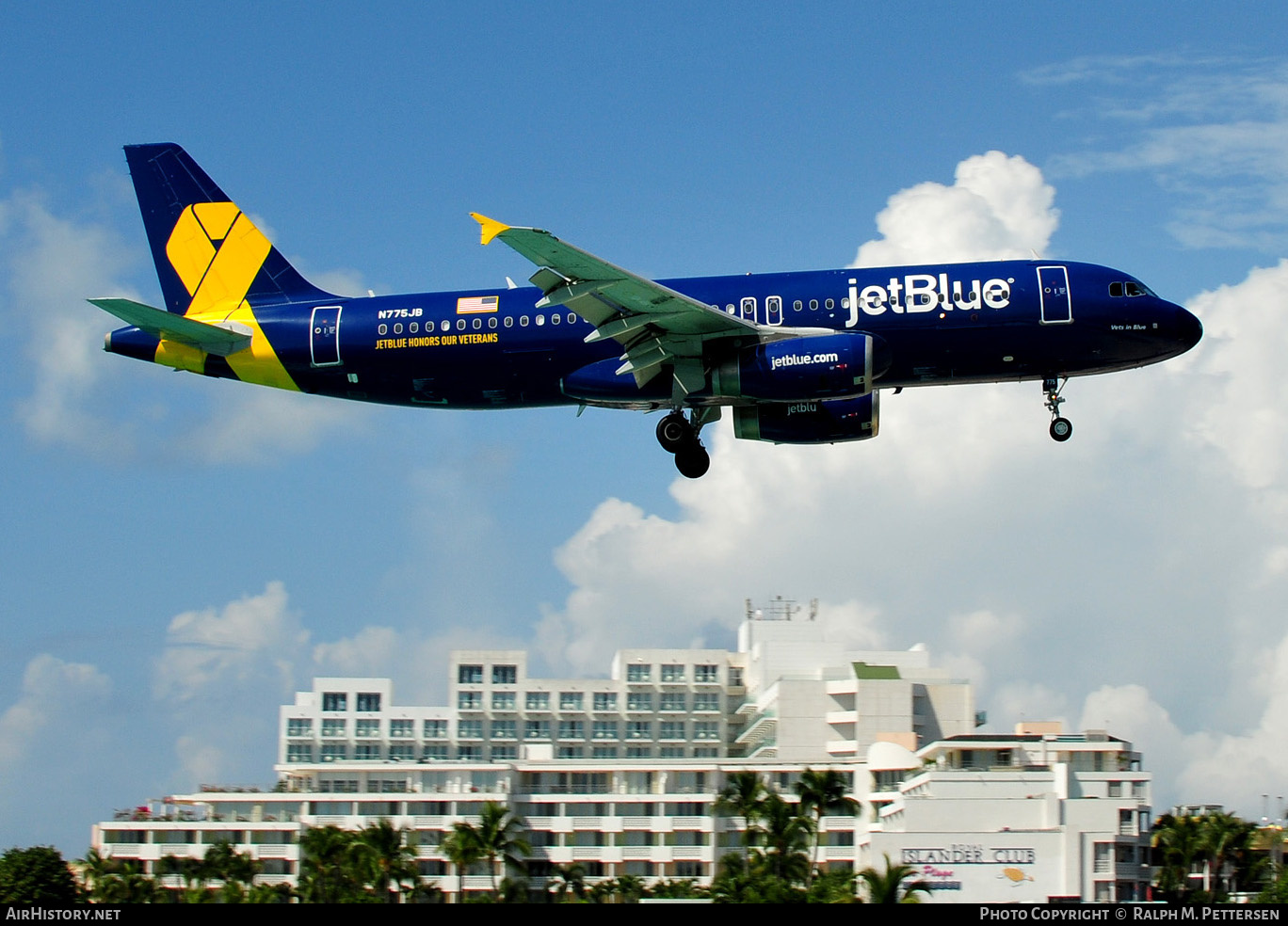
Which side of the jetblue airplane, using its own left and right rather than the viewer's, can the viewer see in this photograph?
right
